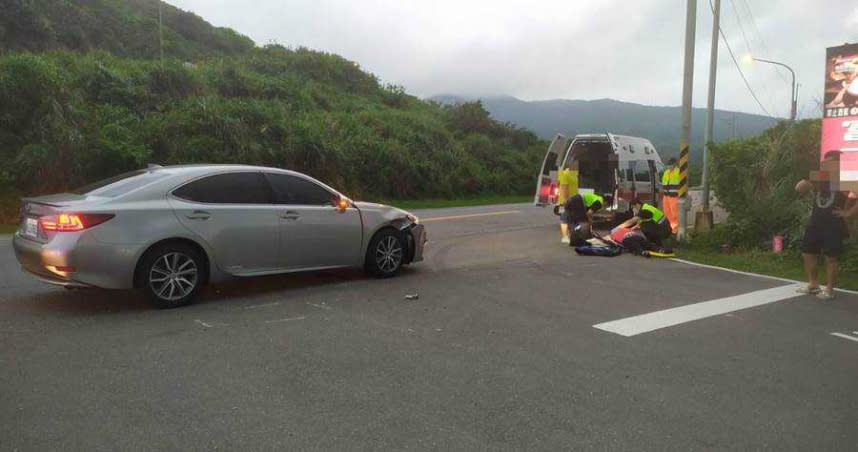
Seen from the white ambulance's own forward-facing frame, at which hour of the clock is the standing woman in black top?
The standing woman in black top is roughly at 4 o'clock from the white ambulance.

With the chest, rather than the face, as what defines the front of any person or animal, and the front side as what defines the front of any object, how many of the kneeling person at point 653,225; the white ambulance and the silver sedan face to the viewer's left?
1

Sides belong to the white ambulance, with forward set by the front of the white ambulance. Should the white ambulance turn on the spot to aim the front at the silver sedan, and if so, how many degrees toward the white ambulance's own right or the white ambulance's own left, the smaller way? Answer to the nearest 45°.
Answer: approximately 180°

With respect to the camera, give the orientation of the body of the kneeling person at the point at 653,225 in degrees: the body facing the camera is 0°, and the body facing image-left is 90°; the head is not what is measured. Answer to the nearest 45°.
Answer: approximately 90°

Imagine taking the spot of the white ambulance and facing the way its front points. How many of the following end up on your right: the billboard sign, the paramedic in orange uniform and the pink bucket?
3

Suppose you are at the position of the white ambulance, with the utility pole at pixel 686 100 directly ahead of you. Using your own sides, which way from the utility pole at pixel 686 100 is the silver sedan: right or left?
right

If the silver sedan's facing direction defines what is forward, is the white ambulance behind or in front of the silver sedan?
in front

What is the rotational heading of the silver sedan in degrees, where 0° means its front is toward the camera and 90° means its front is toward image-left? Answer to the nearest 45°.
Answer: approximately 225°

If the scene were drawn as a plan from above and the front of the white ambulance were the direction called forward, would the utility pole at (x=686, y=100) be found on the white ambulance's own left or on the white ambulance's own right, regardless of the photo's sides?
on the white ambulance's own right

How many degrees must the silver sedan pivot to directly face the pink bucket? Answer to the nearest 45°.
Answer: approximately 45° to its right

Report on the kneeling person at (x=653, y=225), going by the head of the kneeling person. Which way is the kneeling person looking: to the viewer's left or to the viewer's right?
to the viewer's left

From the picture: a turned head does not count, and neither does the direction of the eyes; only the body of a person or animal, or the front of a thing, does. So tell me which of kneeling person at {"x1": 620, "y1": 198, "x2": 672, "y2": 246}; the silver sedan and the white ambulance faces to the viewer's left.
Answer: the kneeling person

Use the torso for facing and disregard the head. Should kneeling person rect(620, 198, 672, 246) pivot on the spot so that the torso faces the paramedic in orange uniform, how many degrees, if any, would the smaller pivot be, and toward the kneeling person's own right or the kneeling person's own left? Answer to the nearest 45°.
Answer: approximately 90° to the kneeling person's own right

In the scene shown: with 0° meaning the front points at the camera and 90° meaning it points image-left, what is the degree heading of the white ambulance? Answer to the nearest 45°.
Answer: approximately 225°

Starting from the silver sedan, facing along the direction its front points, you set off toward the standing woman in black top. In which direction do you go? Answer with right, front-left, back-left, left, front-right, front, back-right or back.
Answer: front-right
